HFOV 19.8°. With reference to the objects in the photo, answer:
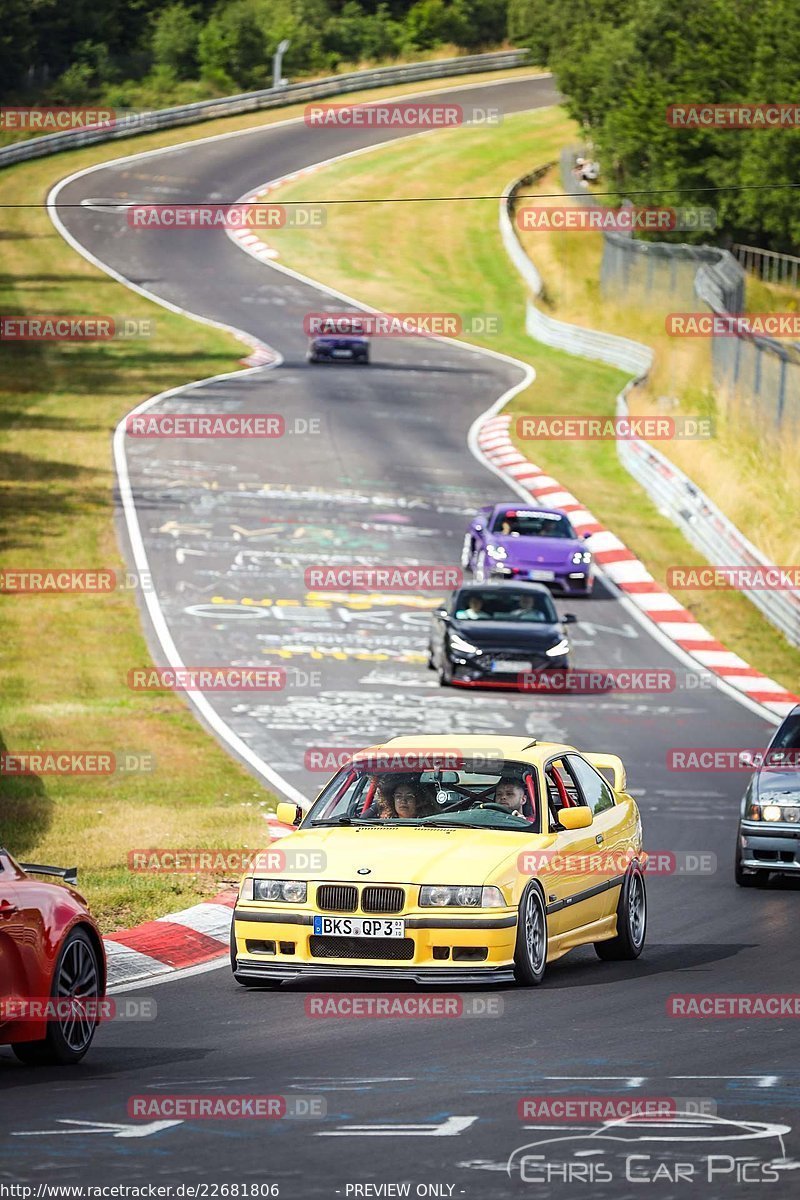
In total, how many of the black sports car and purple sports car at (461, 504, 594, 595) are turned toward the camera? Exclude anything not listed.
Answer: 2

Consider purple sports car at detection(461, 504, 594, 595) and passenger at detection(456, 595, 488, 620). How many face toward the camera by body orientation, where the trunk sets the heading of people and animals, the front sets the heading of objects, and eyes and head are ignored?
2

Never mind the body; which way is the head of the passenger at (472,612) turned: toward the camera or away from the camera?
toward the camera

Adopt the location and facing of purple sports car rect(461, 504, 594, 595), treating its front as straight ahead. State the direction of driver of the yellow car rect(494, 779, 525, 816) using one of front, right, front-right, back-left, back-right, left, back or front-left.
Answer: front

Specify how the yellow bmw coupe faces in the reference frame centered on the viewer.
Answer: facing the viewer and to the left of the viewer

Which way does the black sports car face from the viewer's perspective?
toward the camera

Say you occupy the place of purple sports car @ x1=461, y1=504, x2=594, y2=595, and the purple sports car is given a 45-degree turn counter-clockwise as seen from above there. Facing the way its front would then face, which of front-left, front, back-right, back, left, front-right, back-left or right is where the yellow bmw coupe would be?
front-right

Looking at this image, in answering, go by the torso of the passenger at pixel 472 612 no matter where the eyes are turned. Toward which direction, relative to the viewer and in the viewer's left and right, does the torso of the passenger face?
facing the viewer

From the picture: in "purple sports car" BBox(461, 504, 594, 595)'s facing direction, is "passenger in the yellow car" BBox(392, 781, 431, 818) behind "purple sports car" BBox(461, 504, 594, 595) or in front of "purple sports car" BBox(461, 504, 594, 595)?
in front

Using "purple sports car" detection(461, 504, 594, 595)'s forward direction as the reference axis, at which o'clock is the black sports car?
The black sports car is roughly at 12 o'clock from the purple sports car.

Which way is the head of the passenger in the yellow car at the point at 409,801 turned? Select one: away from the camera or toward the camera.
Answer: toward the camera

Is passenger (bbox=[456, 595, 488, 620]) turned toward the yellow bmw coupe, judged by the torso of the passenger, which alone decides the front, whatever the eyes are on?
yes
